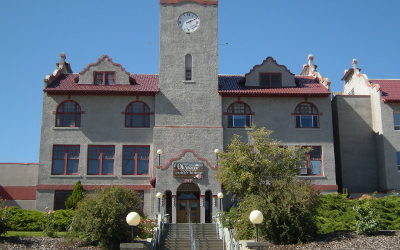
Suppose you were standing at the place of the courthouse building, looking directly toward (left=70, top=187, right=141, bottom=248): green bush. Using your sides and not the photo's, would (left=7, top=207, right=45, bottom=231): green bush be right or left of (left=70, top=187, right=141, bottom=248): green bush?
right

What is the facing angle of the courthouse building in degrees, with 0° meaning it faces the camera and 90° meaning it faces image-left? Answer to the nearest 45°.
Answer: approximately 0°

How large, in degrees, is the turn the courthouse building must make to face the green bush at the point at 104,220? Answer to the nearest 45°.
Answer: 0° — it already faces it

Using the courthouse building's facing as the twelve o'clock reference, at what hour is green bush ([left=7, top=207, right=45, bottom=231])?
The green bush is roughly at 2 o'clock from the courthouse building.

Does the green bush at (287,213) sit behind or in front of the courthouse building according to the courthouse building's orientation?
in front

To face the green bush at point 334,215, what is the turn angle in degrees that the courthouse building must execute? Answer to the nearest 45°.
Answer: approximately 45° to its left
